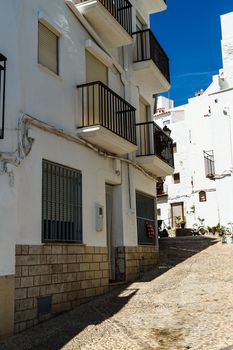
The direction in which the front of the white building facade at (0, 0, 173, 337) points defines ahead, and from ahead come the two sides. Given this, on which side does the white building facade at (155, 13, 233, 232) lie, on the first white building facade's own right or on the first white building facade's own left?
on the first white building facade's own left

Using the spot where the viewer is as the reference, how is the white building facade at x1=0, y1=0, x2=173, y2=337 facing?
facing the viewer and to the right of the viewer
